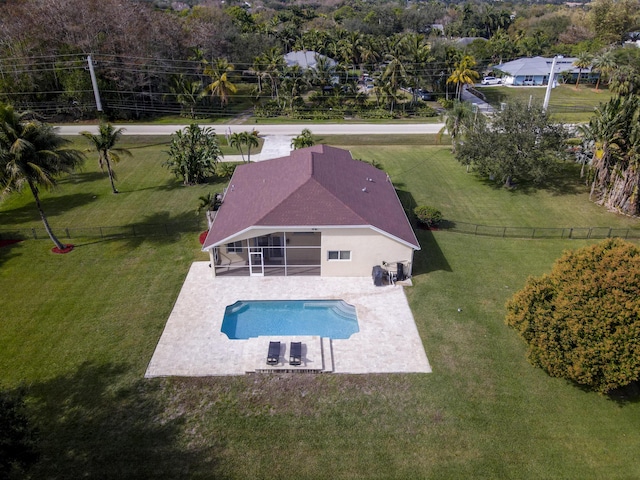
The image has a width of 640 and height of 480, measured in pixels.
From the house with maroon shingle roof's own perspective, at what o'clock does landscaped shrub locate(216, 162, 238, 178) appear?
The landscaped shrub is roughly at 11 o'clock from the house with maroon shingle roof.

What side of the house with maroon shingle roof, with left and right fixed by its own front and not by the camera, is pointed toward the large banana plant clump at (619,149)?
right

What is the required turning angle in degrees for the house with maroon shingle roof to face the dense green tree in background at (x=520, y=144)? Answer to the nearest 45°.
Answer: approximately 45° to its right

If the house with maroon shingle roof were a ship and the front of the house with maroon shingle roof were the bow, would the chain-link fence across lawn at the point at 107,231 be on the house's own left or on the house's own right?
on the house's own left

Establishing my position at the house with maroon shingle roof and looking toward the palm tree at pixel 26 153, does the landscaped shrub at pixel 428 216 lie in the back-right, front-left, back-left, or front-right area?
back-right

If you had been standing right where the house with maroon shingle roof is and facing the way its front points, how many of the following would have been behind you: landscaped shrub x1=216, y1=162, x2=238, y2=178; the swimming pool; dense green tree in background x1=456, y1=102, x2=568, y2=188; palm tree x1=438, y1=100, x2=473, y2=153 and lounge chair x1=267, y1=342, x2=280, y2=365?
2

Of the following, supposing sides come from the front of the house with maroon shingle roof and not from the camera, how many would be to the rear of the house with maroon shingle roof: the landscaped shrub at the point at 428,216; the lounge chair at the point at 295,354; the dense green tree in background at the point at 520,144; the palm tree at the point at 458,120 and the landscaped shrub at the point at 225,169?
1

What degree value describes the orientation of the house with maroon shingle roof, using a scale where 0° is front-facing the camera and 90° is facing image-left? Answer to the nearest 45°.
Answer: approximately 180°

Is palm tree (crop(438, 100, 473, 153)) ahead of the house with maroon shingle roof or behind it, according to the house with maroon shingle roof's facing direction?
ahead

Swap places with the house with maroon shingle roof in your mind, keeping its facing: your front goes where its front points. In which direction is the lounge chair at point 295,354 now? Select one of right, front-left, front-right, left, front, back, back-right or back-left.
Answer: back

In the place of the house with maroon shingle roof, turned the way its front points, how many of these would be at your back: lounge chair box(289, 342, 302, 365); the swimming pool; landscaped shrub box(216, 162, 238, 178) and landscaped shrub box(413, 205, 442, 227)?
2

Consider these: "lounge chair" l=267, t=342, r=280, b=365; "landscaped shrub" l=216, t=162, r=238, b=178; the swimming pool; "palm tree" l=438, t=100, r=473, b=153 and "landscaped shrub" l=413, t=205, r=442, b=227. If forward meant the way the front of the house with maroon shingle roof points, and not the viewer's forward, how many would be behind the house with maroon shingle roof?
2

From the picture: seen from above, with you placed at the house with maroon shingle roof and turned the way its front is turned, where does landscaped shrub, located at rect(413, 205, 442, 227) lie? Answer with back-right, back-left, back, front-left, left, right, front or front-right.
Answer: front-right

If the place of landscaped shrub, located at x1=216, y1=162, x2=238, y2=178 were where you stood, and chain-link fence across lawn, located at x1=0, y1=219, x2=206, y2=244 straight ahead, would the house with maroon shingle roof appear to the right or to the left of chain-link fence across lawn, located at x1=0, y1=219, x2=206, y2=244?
left

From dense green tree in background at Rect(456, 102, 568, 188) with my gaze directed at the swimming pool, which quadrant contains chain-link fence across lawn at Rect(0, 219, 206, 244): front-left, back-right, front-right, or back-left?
front-right
